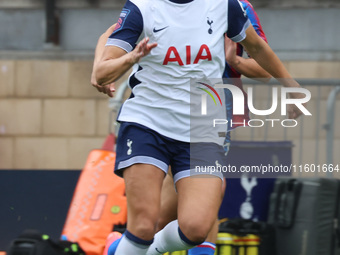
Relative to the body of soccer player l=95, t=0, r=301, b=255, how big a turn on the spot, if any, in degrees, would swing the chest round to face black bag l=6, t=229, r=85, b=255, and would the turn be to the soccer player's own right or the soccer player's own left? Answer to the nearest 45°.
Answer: approximately 135° to the soccer player's own right

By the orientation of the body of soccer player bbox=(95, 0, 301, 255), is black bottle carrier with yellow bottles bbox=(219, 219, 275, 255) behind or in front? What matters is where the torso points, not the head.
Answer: behind

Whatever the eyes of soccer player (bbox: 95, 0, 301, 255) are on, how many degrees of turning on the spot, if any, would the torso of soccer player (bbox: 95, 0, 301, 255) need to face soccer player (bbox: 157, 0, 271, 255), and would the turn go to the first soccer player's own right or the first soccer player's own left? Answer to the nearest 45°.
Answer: approximately 135° to the first soccer player's own left

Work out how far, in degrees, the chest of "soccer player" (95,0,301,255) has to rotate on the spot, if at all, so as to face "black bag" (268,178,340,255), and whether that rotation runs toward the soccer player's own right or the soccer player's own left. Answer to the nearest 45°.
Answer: approximately 135° to the soccer player's own left

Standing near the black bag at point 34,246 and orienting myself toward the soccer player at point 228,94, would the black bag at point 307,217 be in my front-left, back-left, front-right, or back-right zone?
front-left

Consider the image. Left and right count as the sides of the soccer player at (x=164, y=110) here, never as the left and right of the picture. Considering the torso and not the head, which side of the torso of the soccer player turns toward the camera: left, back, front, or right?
front
